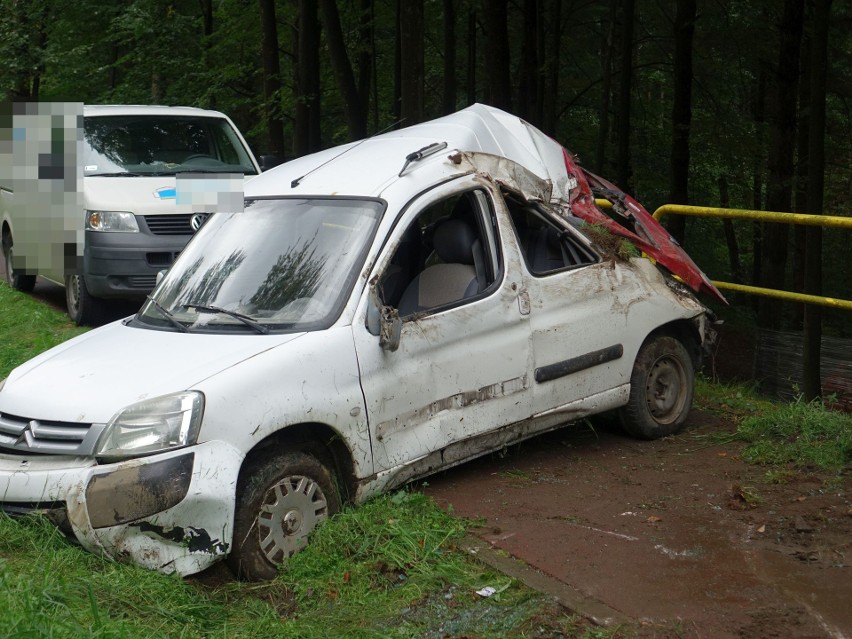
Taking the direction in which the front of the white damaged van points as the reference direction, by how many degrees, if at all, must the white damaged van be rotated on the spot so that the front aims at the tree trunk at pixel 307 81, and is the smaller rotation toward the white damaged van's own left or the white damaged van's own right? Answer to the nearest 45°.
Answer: approximately 135° to the white damaged van's own right

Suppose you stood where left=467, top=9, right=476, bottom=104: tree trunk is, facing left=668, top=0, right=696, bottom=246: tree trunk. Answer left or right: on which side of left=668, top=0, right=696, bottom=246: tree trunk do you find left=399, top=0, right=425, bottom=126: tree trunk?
right

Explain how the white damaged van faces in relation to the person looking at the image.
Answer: facing the viewer and to the left of the viewer

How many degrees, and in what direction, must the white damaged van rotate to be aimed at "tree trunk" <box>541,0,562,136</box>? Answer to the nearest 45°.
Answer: approximately 135° to its right

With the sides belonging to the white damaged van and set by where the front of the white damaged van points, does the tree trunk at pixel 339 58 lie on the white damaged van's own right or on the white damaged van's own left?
on the white damaged van's own right

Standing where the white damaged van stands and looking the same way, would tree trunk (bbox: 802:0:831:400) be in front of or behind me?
behind

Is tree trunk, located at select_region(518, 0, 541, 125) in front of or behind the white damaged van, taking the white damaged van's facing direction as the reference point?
behind

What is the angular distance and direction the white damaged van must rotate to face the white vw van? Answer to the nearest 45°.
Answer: approximately 90° to its right

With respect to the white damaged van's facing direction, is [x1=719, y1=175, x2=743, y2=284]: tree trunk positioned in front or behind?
behind

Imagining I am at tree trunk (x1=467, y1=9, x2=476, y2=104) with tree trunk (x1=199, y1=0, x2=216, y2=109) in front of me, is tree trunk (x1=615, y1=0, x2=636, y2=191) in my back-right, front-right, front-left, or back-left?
back-left

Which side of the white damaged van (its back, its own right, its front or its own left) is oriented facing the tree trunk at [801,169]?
back

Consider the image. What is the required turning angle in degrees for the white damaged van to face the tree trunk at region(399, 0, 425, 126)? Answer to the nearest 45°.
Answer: approximately 135° to its right

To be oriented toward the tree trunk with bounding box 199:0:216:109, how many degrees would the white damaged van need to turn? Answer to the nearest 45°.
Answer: approximately 135° to its right
